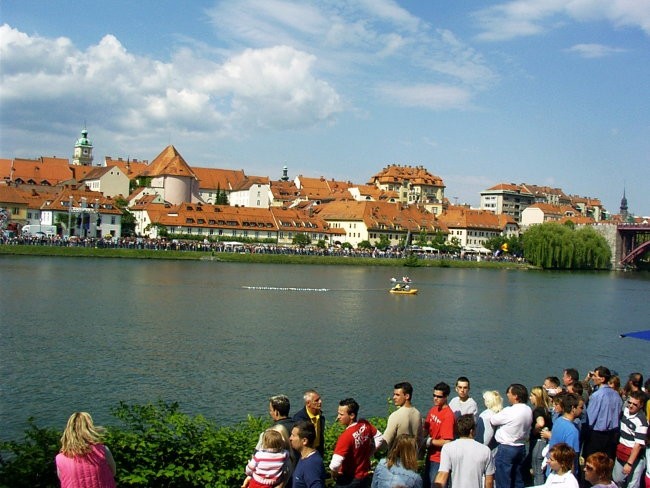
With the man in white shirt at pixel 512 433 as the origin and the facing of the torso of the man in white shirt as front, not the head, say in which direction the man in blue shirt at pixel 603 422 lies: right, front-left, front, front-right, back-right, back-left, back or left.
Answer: right

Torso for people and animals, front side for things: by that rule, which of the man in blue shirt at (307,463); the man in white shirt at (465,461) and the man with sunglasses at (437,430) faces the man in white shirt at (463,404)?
the man in white shirt at (465,461)

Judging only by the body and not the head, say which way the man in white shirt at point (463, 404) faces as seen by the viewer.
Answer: toward the camera

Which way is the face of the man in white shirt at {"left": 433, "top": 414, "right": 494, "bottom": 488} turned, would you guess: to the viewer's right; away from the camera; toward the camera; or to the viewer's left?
away from the camera

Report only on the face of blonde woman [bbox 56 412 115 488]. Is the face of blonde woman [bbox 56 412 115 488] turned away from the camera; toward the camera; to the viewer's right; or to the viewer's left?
away from the camera

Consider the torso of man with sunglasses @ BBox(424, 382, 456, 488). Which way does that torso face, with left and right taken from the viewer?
facing the viewer and to the left of the viewer

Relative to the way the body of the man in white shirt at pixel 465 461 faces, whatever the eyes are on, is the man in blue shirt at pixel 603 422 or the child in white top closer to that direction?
the man in blue shirt

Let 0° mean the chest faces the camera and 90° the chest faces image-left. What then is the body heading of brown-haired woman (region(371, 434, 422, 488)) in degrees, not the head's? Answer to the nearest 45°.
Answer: approximately 180°

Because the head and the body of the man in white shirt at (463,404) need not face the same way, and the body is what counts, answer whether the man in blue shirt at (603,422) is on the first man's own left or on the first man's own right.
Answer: on the first man's own left

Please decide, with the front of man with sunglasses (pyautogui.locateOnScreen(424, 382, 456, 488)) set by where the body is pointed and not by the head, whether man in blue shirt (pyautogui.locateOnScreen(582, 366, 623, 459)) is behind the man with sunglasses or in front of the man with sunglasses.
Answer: behind

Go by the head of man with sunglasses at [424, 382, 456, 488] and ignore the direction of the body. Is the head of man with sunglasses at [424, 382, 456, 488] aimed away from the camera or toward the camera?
toward the camera

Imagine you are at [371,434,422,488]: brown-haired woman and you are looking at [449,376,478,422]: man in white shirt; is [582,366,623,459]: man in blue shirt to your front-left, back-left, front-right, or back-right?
front-right

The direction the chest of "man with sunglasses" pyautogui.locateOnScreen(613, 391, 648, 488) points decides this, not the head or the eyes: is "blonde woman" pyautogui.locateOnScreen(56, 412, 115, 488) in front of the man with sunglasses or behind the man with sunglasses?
in front

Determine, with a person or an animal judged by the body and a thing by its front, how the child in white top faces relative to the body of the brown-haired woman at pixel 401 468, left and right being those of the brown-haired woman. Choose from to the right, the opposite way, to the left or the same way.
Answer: the same way

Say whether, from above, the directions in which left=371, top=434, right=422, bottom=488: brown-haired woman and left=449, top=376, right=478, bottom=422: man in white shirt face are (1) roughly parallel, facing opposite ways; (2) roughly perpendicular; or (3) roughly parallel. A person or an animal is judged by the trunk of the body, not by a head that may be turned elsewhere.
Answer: roughly parallel, facing opposite ways

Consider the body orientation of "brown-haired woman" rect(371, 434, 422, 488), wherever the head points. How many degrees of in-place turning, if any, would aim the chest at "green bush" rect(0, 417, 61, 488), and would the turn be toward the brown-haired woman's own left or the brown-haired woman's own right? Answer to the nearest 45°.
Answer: approximately 90° to the brown-haired woman's own left
